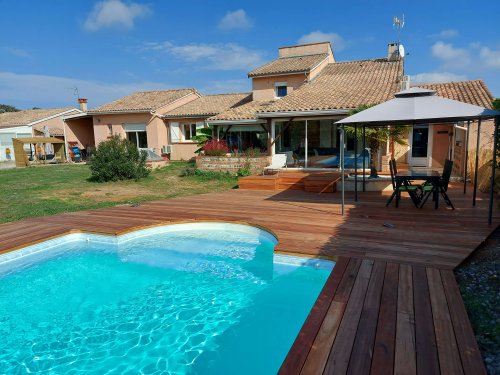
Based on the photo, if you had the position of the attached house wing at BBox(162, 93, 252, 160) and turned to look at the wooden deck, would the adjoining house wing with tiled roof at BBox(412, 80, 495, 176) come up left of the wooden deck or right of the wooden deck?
left

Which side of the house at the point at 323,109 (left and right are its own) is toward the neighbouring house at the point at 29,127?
right

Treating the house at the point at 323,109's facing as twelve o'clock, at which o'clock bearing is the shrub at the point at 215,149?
The shrub is roughly at 2 o'clock from the house.

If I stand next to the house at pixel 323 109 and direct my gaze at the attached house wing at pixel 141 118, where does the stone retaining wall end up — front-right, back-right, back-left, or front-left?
front-left

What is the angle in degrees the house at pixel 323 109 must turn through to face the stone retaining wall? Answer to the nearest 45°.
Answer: approximately 45° to its right

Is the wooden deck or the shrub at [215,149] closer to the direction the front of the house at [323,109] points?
the wooden deck

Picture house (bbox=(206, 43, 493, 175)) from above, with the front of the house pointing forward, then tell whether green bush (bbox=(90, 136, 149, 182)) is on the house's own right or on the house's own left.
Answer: on the house's own right

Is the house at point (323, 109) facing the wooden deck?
yes

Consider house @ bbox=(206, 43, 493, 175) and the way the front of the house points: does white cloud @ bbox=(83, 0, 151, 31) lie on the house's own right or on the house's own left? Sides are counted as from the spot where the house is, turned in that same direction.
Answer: on the house's own right

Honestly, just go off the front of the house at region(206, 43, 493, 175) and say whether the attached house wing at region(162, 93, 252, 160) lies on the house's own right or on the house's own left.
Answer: on the house's own right

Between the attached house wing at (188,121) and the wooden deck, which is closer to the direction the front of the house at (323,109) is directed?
the wooden deck

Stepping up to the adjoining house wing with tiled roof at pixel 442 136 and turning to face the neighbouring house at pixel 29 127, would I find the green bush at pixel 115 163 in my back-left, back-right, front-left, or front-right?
front-left

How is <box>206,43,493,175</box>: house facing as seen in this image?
toward the camera
